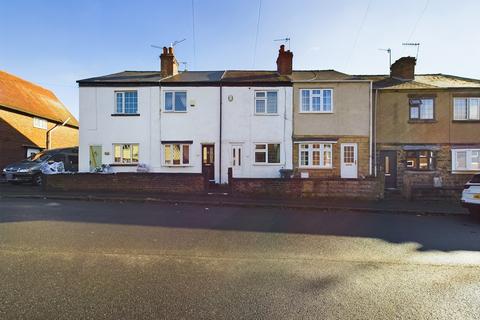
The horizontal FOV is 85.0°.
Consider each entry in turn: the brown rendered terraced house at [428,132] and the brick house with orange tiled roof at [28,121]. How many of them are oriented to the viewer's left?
0

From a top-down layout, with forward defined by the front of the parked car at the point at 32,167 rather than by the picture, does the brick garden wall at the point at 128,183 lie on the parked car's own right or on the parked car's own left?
on the parked car's own left

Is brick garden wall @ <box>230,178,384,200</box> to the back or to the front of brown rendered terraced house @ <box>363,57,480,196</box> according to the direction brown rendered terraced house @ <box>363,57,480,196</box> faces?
to the front

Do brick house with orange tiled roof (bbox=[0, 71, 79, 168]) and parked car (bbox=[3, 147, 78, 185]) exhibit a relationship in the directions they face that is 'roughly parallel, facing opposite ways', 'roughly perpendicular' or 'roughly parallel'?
roughly perpendicular

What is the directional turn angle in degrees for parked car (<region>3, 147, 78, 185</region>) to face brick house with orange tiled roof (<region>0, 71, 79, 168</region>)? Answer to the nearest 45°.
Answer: approximately 135° to its right

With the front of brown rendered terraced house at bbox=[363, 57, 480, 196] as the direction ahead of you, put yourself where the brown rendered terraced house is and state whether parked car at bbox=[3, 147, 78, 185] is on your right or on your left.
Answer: on your right

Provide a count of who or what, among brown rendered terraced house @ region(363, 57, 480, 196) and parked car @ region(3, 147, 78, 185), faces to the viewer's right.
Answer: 0
